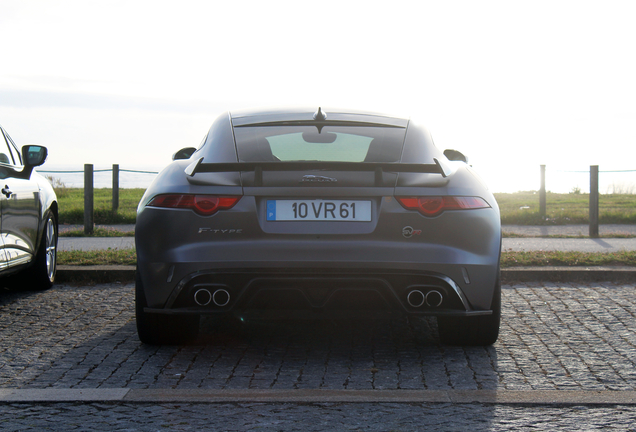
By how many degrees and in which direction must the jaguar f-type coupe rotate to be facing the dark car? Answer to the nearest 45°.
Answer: approximately 45° to its left

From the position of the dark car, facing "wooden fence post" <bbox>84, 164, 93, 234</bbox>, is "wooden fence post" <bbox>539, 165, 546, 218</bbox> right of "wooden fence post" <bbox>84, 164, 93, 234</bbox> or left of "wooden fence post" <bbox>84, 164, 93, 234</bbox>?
right

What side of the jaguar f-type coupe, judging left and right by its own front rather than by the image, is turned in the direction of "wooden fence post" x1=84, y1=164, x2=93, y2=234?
front

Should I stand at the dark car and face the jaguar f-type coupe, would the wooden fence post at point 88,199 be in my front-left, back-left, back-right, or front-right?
back-left

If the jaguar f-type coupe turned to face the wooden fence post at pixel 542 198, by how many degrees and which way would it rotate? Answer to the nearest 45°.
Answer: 0° — it already faces it

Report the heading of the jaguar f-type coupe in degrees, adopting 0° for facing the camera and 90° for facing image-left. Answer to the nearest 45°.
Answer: approximately 180°

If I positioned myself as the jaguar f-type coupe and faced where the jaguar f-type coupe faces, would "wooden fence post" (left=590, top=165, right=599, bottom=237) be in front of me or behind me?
in front
